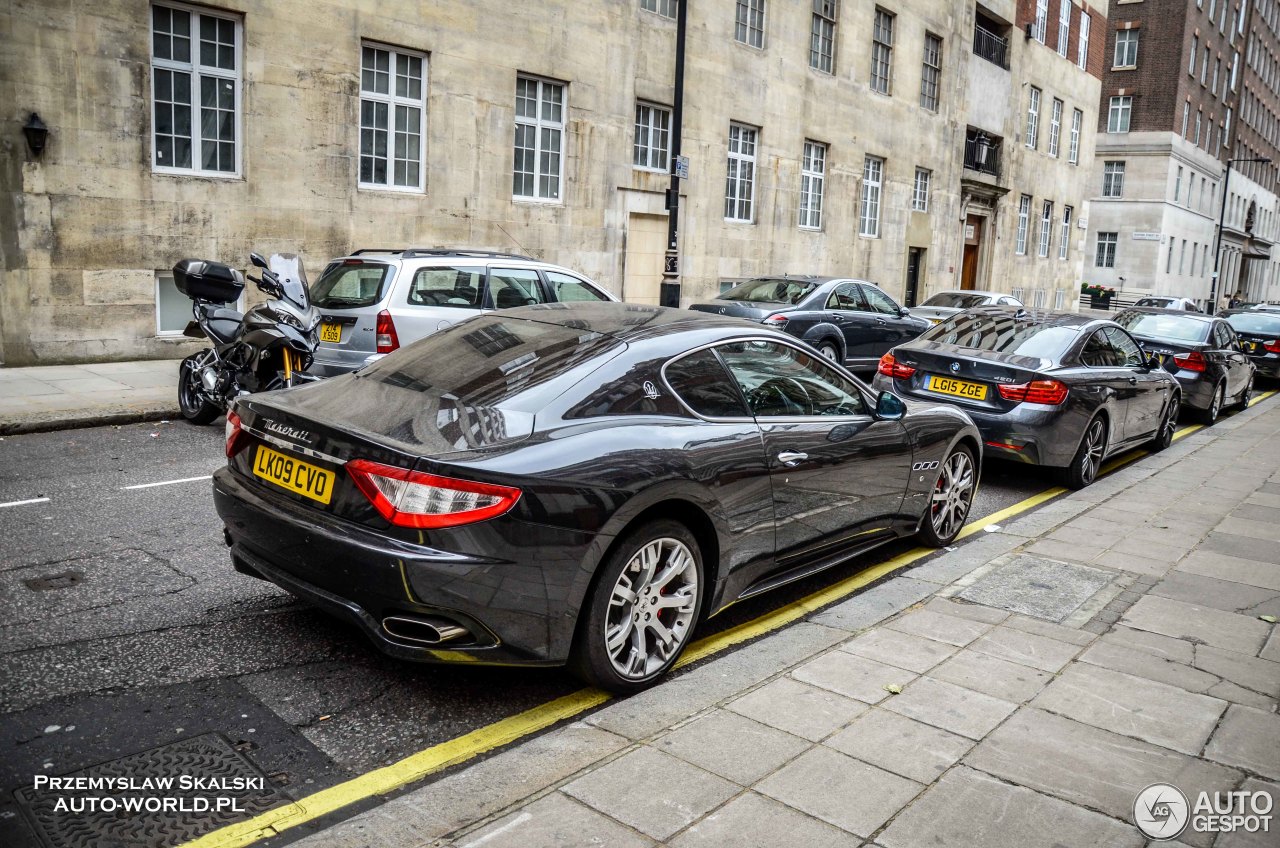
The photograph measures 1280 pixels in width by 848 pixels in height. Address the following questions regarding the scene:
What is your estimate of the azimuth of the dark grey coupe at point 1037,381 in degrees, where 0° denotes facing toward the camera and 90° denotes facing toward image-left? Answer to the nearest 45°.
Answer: approximately 225°

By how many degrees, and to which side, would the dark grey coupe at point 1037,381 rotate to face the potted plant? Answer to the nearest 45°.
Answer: approximately 45° to its left

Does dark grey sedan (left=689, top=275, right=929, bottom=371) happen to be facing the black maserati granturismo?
no

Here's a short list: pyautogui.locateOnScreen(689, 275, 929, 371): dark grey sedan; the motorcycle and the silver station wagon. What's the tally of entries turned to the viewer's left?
0

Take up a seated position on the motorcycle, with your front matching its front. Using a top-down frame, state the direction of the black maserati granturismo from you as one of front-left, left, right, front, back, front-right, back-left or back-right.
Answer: front-right

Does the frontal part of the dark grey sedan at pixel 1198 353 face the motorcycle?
no

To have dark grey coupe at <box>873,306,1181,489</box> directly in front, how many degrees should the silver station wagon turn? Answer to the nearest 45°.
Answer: approximately 45° to its right

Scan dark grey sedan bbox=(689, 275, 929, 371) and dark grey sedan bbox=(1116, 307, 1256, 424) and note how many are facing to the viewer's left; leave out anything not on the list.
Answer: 0

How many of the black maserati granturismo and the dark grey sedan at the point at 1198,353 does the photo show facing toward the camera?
0

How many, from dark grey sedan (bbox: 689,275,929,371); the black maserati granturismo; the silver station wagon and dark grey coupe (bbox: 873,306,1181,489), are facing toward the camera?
0

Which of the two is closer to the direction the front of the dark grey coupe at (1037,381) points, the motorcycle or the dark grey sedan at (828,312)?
the dark grey sedan

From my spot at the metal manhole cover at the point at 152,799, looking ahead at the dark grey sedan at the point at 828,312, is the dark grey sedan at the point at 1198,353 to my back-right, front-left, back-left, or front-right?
front-right

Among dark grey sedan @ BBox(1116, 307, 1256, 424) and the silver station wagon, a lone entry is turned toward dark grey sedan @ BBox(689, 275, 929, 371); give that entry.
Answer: the silver station wagon

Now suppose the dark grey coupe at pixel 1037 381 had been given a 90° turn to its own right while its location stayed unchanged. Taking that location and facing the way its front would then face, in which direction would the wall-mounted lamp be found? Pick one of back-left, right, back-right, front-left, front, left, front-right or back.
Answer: back-right

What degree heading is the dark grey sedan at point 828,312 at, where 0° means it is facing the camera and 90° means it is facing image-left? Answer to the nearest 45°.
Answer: approximately 225°

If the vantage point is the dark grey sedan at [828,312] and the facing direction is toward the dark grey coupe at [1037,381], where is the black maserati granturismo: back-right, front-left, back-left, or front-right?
front-right

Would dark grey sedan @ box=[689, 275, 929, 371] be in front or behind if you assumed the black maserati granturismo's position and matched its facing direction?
in front

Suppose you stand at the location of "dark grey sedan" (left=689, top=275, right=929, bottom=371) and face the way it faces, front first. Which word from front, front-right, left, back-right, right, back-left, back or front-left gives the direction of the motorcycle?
back

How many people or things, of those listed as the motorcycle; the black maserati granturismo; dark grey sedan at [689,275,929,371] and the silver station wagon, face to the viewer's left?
0

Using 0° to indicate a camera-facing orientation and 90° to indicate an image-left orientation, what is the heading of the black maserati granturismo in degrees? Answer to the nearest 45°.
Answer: approximately 225°

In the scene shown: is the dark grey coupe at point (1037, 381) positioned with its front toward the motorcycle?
no
